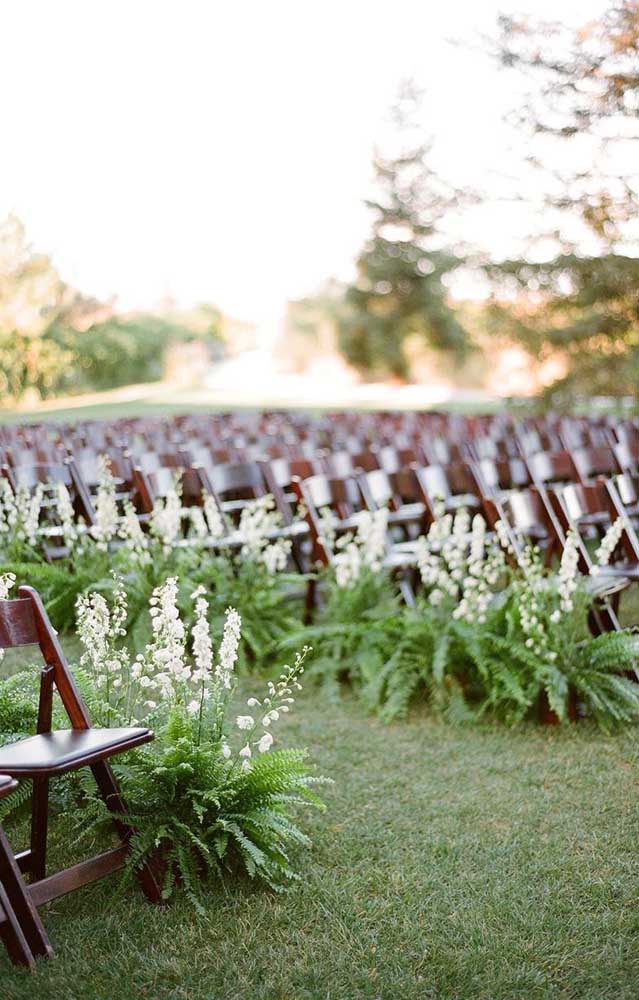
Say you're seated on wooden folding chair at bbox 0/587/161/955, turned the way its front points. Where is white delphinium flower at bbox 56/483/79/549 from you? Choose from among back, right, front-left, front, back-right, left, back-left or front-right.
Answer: back-left

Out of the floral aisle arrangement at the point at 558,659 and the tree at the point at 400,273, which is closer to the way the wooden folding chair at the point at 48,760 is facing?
the floral aisle arrangement

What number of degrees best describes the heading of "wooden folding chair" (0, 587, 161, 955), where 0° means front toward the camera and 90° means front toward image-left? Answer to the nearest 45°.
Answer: approximately 315°

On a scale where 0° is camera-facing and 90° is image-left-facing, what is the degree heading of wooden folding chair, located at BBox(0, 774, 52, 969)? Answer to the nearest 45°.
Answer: approximately 315°

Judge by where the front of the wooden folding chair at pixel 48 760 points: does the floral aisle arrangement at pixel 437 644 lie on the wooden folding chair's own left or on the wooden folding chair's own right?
on the wooden folding chair's own left

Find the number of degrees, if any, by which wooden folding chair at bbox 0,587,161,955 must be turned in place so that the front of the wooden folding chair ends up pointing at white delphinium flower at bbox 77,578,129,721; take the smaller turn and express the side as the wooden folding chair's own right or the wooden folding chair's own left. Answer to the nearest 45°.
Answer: approximately 90° to the wooden folding chair's own left

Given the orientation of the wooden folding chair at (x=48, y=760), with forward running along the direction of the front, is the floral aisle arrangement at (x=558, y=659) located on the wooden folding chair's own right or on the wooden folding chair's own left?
on the wooden folding chair's own left
